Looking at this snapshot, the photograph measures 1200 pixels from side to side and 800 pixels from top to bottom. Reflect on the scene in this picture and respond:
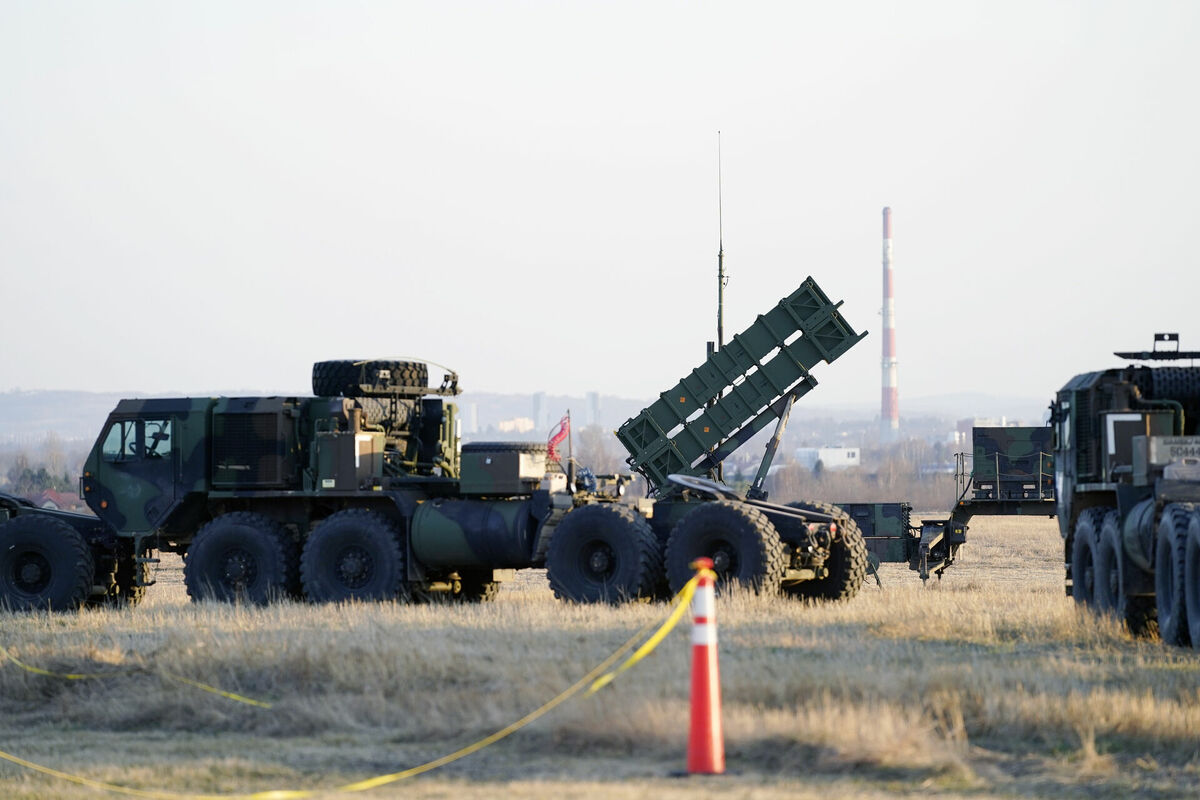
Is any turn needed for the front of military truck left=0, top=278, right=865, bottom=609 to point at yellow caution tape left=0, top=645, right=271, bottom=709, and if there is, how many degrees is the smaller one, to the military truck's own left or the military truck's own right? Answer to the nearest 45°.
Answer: approximately 90° to the military truck's own left

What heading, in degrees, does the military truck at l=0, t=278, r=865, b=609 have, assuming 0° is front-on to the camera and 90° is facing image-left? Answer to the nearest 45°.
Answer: approximately 90°
